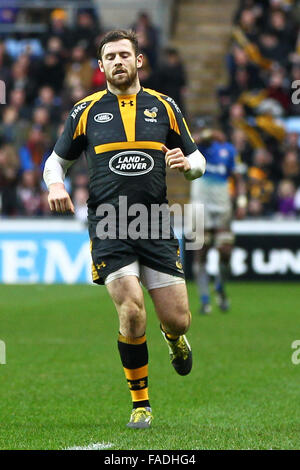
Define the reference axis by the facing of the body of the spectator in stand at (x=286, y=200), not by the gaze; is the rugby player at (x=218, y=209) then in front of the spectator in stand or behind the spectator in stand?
in front

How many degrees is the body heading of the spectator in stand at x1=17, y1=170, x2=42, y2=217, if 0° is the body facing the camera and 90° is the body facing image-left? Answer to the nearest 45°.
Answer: approximately 0°

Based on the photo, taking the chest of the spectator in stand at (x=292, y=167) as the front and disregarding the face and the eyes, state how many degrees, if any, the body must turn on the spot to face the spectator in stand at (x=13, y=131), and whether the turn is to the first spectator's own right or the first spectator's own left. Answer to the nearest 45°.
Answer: approximately 90° to the first spectator's own right

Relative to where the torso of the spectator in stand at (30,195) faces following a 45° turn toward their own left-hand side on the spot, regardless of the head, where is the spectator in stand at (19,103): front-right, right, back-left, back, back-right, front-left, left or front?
back-left

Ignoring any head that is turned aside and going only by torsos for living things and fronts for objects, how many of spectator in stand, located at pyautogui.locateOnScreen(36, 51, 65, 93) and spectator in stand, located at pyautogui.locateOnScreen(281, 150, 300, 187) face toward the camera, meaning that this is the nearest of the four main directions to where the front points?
2

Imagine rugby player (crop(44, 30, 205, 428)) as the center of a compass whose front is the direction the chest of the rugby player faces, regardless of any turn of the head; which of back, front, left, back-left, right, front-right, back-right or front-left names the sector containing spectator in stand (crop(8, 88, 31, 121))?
back

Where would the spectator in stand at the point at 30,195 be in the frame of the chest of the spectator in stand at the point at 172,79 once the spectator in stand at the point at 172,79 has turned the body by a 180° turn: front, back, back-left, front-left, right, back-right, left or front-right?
back-left
